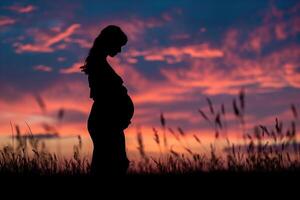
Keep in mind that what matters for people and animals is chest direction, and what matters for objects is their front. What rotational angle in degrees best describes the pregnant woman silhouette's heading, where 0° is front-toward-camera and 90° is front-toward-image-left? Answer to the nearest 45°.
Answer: approximately 270°
